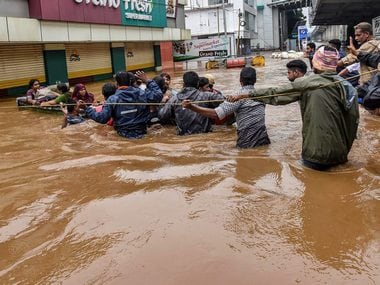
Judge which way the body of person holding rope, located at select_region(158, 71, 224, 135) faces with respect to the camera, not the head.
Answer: away from the camera

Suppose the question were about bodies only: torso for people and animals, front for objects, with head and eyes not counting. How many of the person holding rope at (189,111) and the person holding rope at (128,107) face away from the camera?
2

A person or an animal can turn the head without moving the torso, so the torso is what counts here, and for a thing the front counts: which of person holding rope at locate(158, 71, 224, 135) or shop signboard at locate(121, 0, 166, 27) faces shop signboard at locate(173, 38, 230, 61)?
the person holding rope

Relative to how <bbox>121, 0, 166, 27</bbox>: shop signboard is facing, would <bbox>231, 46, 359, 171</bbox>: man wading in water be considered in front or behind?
in front

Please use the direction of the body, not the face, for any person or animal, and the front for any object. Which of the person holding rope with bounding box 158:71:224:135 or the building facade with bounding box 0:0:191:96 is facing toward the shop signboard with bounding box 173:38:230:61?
the person holding rope

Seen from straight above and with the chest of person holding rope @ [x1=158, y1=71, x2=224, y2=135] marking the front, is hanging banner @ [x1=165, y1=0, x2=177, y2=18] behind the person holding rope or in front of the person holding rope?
in front

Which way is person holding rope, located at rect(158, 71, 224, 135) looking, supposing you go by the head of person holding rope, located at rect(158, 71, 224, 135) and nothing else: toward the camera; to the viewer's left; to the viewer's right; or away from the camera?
away from the camera

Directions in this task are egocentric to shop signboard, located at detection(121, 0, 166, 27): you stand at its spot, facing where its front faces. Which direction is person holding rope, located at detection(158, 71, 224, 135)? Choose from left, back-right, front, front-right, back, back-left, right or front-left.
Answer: front-right

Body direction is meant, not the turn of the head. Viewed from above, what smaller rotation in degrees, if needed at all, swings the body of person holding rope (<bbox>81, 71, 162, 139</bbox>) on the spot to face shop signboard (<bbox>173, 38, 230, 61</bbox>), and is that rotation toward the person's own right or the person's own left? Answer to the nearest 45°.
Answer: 0° — they already face it

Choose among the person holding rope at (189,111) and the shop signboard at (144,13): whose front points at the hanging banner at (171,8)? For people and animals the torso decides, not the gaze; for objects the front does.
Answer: the person holding rope

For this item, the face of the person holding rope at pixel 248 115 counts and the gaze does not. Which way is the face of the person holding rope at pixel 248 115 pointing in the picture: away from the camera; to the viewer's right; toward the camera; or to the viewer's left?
away from the camera

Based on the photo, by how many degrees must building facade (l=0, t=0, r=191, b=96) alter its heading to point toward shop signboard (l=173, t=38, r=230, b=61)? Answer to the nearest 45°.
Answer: approximately 90° to its left

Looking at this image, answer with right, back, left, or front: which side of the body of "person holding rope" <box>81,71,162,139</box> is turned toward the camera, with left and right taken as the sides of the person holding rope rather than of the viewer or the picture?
back
